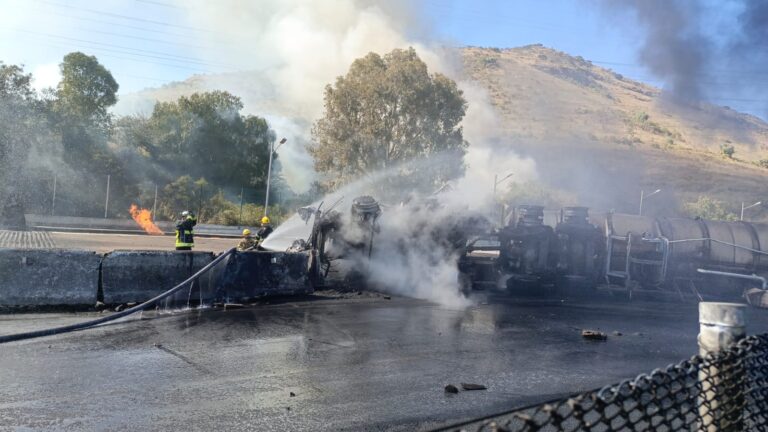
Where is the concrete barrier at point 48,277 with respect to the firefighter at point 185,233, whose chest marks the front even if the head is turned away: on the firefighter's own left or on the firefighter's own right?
on the firefighter's own right

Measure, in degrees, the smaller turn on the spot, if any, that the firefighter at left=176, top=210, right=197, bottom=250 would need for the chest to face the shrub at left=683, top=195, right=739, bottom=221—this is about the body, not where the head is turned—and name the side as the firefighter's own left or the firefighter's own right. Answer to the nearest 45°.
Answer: approximately 135° to the firefighter's own left

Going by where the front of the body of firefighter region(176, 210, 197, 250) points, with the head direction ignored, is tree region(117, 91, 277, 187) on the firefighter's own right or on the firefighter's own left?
on the firefighter's own left
